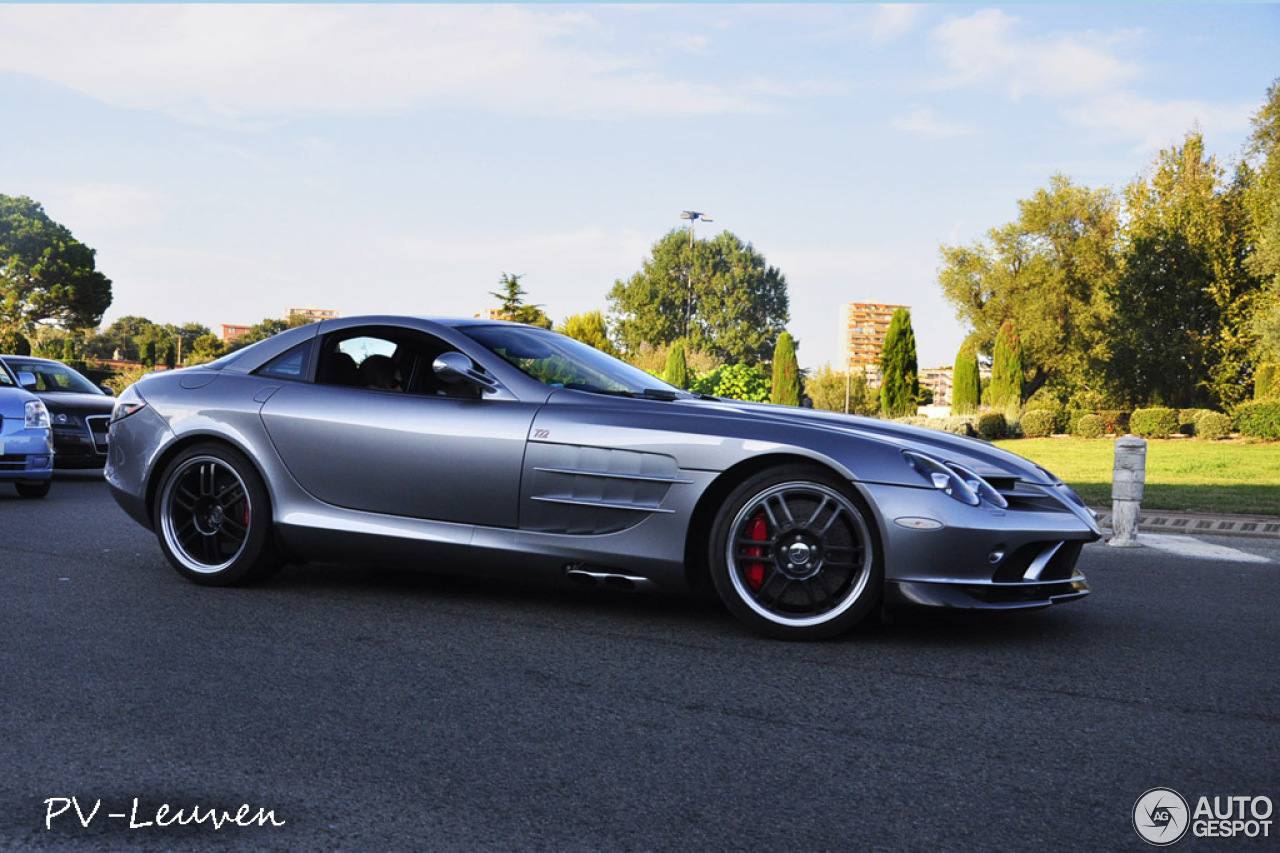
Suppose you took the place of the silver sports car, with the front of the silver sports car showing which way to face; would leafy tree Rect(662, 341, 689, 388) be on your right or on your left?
on your left

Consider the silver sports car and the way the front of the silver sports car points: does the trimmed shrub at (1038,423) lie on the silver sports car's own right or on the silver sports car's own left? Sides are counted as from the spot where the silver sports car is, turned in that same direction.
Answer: on the silver sports car's own left

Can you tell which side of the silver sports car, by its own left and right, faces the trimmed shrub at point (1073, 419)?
left

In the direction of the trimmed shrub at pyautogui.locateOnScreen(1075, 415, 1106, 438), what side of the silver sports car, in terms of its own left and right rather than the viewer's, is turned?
left

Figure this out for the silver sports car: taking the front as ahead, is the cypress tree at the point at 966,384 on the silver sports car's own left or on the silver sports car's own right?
on the silver sports car's own left

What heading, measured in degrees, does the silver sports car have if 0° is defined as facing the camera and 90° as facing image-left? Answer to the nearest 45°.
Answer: approximately 315°

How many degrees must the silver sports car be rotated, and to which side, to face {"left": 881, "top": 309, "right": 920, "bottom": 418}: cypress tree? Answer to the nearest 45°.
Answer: approximately 135° to its left

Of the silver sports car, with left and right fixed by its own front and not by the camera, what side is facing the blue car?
back
